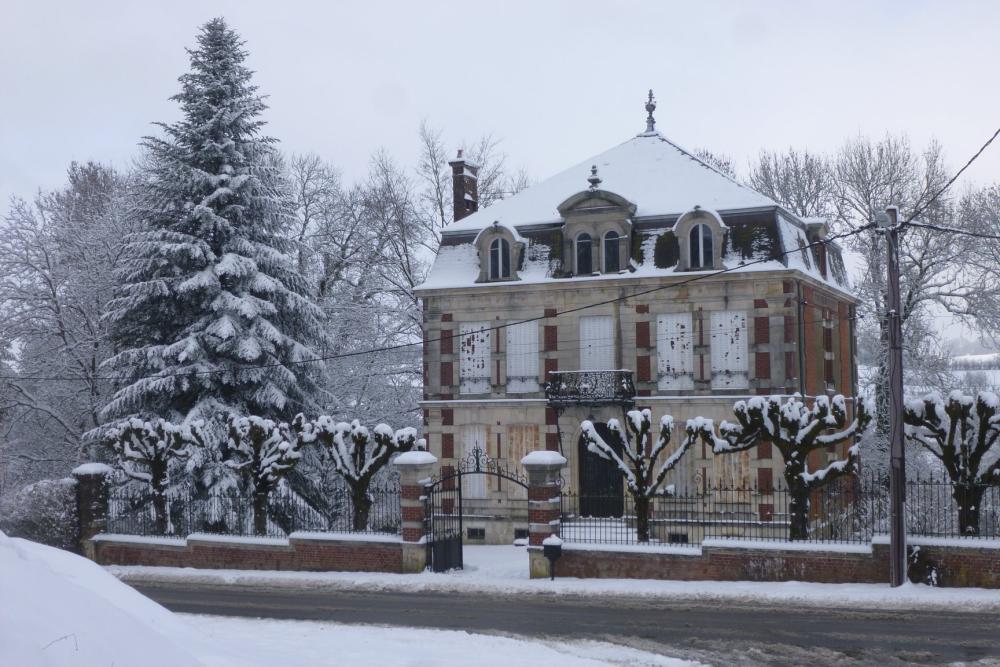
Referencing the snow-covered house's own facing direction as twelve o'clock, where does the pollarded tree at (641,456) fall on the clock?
The pollarded tree is roughly at 12 o'clock from the snow-covered house.

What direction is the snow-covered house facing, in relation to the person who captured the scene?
facing the viewer

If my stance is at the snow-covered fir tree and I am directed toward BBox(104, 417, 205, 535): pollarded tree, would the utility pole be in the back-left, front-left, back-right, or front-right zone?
front-left

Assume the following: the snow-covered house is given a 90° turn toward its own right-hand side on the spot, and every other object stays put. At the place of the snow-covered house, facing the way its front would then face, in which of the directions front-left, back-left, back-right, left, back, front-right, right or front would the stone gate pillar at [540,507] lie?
left

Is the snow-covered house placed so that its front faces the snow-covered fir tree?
no

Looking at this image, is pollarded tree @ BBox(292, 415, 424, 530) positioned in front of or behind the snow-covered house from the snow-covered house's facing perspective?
in front

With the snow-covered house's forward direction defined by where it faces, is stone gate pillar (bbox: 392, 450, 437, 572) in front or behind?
in front

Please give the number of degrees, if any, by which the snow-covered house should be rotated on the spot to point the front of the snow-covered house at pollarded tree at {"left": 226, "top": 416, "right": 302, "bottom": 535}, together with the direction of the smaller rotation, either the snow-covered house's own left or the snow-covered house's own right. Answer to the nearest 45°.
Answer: approximately 45° to the snow-covered house's own right

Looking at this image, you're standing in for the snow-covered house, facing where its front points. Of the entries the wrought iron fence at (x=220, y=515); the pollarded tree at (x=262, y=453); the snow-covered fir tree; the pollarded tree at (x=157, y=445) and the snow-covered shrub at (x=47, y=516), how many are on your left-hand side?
0

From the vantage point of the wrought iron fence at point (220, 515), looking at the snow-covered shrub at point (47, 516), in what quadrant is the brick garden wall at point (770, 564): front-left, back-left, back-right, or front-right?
back-left

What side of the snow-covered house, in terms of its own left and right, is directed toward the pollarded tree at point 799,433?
front

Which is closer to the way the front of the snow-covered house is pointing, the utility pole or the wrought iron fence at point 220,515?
the utility pole

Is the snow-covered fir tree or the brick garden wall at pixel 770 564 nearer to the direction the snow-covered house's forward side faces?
the brick garden wall

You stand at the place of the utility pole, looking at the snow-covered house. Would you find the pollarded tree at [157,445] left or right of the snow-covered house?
left

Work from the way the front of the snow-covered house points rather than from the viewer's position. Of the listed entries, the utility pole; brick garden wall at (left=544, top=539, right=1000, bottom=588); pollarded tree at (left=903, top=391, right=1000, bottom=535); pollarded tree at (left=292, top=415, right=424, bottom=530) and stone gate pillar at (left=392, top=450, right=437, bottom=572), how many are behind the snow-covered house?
0
